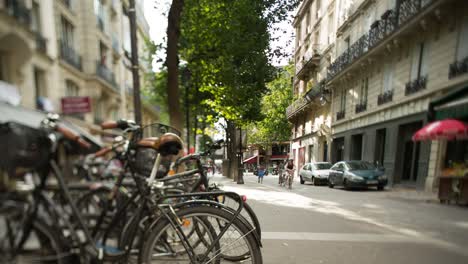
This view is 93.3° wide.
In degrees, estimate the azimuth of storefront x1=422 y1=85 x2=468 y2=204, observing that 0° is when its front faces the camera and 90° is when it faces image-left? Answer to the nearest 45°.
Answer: approximately 45°

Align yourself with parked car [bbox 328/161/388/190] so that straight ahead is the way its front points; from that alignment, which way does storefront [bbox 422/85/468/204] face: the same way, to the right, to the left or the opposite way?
to the right

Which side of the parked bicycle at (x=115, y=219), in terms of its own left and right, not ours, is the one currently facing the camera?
left

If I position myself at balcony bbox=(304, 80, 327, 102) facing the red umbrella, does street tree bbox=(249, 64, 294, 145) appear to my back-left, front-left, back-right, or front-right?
back-right

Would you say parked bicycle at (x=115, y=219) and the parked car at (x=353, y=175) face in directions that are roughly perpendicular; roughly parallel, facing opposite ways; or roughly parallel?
roughly perpendicular

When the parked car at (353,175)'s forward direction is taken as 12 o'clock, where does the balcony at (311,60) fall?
The balcony is roughly at 7 o'clock from the parked car.

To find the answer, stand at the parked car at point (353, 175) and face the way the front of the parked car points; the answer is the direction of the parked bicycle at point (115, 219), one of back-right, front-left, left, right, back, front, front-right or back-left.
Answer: front-right
